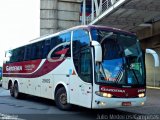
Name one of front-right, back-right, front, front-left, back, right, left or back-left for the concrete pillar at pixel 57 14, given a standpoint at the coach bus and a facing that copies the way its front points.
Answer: back-left

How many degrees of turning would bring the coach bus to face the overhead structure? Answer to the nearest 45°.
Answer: approximately 135° to its left

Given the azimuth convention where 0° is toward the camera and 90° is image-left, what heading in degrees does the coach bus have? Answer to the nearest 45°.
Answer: approximately 315°
